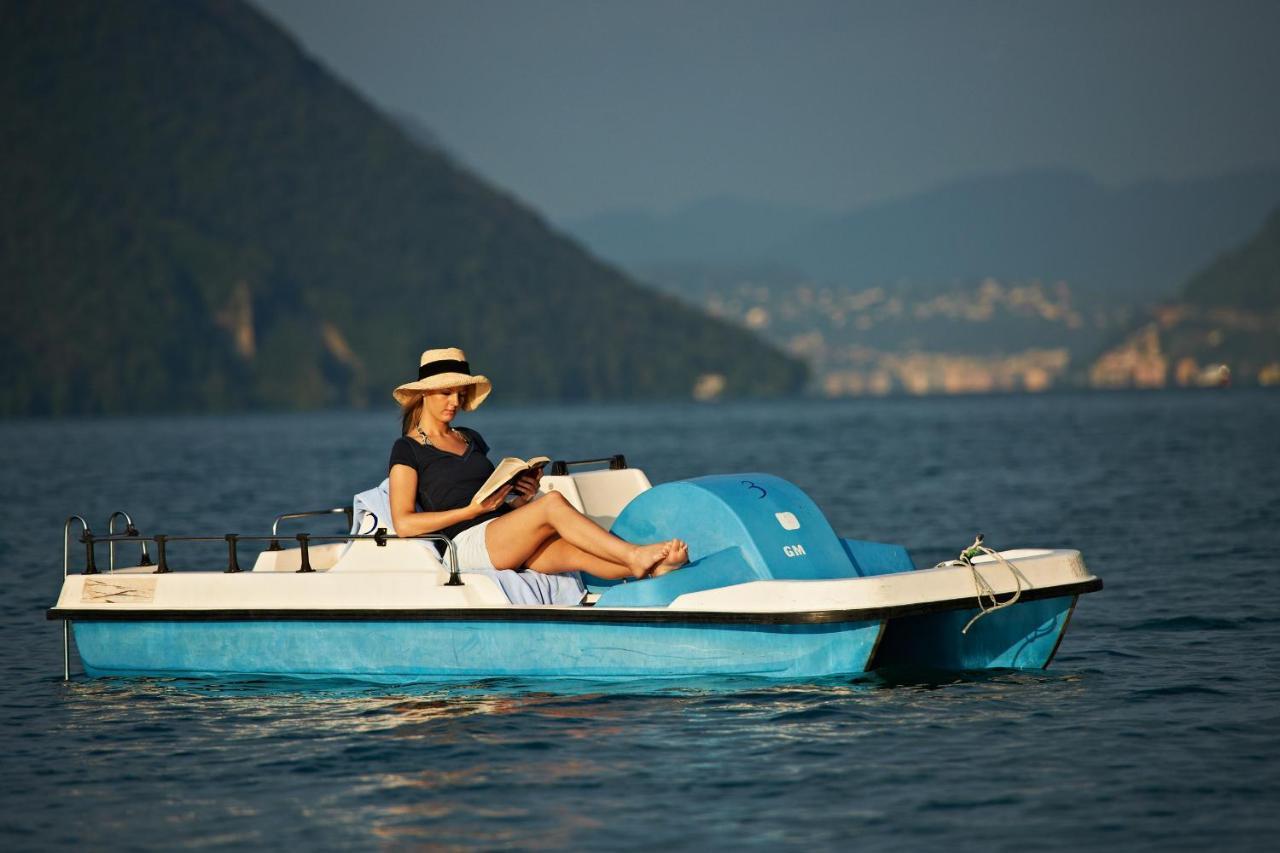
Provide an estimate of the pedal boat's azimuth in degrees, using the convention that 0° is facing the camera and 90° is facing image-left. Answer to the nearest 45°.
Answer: approximately 315°

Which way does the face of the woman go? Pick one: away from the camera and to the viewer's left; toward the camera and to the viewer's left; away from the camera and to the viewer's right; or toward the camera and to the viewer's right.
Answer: toward the camera and to the viewer's right

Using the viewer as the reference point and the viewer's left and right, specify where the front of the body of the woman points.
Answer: facing the viewer and to the right of the viewer
